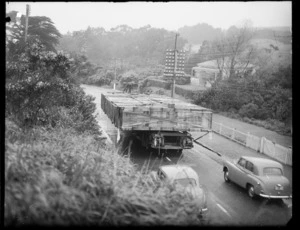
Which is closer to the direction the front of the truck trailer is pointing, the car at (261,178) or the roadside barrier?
the roadside barrier

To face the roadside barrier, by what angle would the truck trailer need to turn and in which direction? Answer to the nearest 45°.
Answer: approximately 90° to its right

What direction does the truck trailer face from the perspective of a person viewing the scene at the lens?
facing away from the viewer and to the left of the viewer

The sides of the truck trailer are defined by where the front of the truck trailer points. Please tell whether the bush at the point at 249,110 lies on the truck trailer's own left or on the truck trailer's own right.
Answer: on the truck trailer's own right

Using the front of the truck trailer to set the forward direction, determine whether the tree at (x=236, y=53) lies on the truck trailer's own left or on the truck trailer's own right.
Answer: on the truck trailer's own right

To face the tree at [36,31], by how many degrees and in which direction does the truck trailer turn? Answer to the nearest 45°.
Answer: approximately 45° to its left
